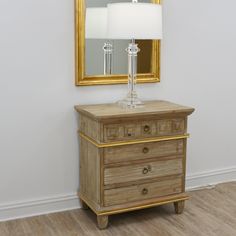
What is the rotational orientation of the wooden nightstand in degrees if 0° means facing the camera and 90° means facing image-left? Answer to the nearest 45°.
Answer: approximately 315°
